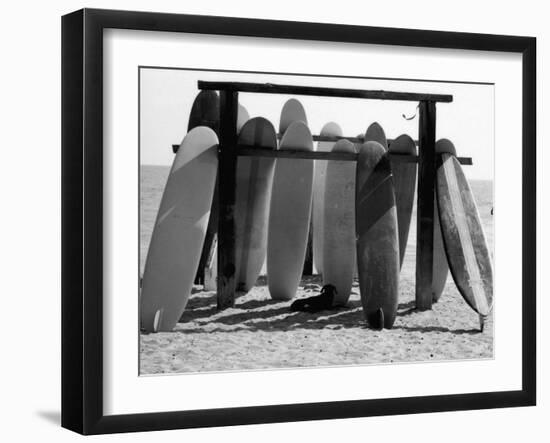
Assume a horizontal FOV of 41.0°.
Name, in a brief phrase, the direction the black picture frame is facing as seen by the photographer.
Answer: facing the viewer and to the right of the viewer
